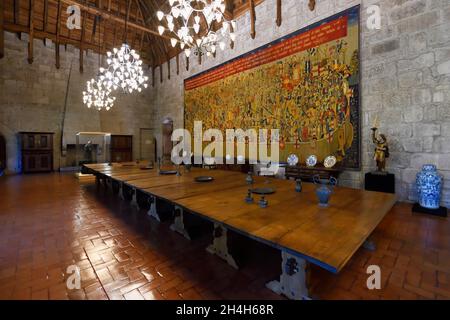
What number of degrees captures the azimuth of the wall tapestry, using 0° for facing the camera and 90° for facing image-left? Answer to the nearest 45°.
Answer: approximately 45°

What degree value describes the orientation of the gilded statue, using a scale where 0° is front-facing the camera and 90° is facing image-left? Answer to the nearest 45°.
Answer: approximately 45°

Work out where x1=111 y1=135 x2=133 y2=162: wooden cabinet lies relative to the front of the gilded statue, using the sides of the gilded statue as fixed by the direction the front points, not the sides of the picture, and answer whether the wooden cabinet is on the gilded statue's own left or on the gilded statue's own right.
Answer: on the gilded statue's own right

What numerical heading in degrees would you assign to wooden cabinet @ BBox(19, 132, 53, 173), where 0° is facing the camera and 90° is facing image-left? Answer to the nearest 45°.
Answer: approximately 0°

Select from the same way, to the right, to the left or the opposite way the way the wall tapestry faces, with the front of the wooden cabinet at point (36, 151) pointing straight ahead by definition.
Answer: to the right

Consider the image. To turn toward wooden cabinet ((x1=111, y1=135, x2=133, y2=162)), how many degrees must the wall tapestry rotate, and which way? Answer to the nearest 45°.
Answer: approximately 90° to its right

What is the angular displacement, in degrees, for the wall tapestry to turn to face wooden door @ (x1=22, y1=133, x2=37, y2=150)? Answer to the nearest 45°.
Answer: approximately 45° to its right

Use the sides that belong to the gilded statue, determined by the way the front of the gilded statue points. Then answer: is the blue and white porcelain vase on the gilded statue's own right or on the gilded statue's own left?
on the gilded statue's own left
